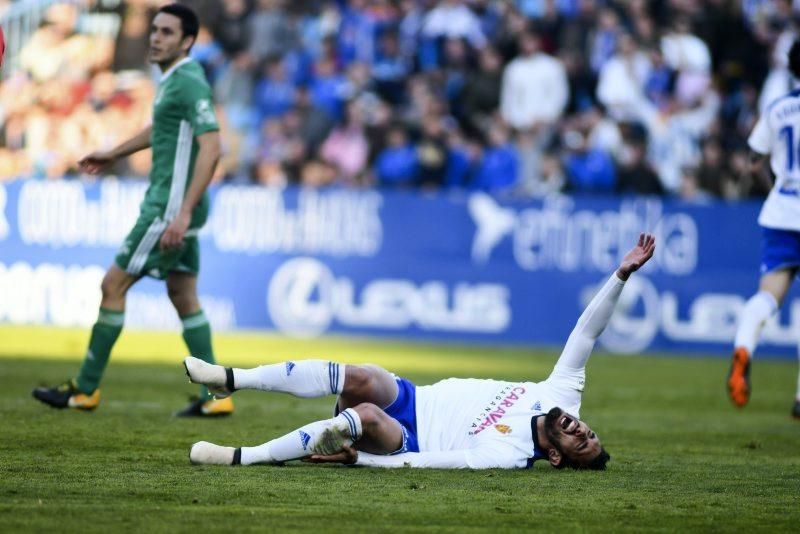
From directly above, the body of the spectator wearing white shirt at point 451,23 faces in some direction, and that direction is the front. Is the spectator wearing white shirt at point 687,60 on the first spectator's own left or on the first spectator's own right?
on the first spectator's own left

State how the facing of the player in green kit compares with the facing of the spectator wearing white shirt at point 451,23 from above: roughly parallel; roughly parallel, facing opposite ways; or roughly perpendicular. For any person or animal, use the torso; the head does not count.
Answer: roughly perpendicular

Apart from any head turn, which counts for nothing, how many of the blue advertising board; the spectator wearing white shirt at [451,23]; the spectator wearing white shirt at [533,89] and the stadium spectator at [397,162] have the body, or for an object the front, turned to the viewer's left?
0

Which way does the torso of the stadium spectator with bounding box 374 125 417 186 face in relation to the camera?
toward the camera

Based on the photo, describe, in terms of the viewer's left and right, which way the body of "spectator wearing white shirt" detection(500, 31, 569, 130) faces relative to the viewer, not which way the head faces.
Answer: facing the viewer

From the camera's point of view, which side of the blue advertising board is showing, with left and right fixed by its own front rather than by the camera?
front

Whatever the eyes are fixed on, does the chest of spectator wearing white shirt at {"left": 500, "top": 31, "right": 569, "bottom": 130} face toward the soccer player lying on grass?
yes

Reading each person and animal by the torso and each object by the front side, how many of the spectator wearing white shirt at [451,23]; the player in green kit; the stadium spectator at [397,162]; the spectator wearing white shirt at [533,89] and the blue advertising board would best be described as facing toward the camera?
4

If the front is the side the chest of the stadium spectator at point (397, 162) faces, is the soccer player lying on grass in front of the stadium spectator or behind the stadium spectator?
in front

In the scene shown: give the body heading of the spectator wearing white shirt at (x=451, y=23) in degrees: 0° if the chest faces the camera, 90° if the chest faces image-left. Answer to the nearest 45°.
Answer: approximately 0°

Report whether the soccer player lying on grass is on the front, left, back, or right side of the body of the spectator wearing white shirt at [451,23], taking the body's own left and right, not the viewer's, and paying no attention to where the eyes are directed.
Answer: front
